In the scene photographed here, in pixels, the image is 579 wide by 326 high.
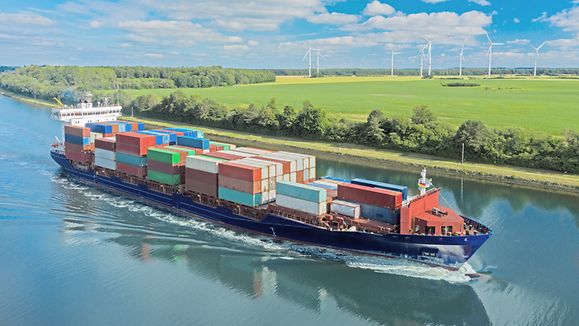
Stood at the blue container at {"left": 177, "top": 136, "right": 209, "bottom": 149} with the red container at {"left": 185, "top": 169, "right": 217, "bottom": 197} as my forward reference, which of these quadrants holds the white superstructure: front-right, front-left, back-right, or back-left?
back-right

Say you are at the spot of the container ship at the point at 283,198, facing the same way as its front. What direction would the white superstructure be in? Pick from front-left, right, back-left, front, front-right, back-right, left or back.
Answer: back

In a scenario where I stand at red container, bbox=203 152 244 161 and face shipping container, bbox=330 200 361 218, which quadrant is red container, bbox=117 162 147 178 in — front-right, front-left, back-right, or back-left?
back-right
